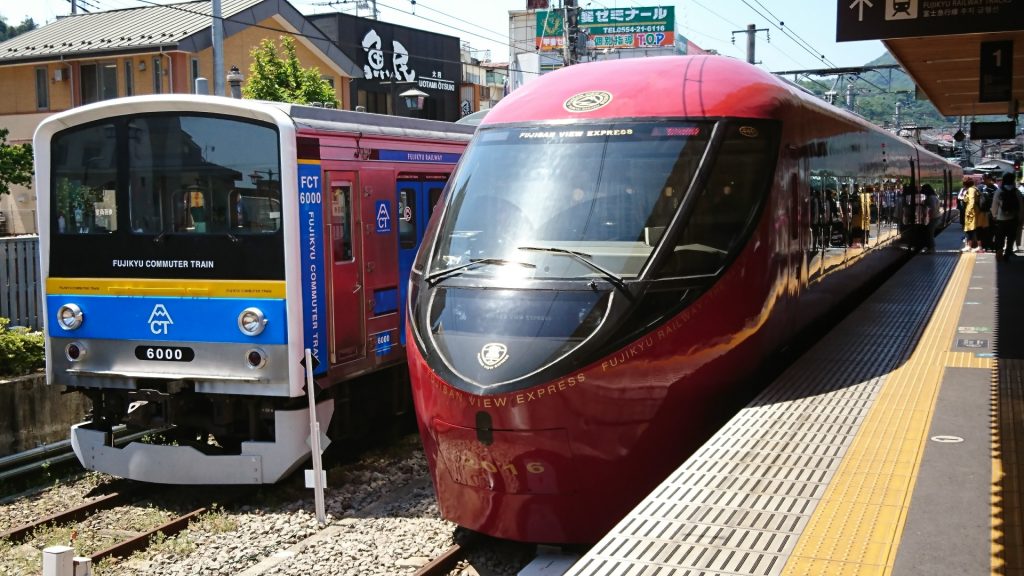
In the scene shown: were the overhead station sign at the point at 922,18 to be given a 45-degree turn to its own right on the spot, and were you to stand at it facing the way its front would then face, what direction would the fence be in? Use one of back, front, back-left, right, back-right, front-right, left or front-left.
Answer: front-right

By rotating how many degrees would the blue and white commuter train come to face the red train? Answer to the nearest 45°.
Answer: approximately 90° to its left

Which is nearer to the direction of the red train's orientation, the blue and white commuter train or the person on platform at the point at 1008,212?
the blue and white commuter train

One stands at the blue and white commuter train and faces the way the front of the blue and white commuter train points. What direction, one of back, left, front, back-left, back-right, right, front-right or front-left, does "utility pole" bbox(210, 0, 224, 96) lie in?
back-right

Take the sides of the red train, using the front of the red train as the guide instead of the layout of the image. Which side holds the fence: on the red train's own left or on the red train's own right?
on the red train's own right

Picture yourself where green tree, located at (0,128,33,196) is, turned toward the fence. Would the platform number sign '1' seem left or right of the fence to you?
left

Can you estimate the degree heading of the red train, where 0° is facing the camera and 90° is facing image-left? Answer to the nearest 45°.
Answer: approximately 45°

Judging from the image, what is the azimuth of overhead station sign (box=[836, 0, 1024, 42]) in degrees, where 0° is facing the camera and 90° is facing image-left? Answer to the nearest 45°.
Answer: approximately 0°

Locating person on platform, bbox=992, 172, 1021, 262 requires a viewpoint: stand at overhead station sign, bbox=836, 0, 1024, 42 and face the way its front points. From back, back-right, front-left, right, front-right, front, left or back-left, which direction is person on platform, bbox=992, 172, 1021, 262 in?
back

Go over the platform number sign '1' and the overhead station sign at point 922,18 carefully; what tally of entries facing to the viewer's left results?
0
